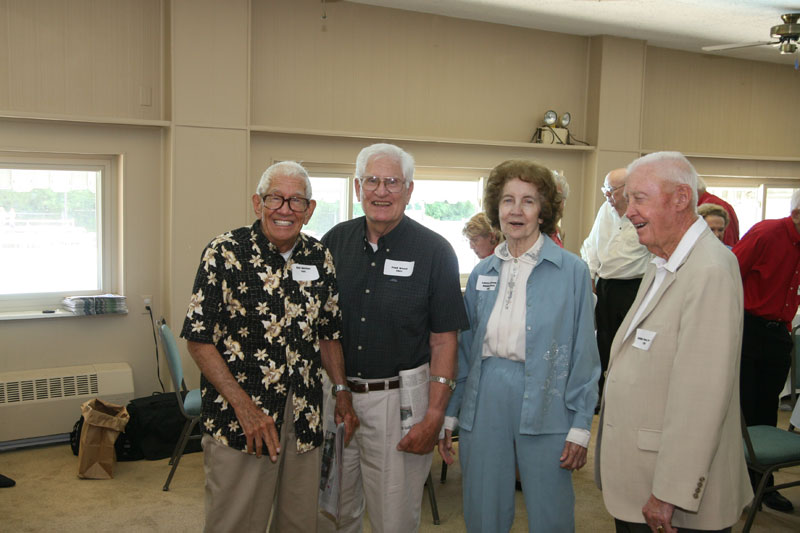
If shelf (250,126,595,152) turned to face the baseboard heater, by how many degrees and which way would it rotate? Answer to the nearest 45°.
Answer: approximately 45° to its right

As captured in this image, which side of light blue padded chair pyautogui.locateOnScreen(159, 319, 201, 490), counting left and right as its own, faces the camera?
right

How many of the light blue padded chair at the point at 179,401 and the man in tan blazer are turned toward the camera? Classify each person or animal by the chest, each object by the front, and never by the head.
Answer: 0

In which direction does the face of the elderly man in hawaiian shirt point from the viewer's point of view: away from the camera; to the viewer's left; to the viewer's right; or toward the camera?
toward the camera

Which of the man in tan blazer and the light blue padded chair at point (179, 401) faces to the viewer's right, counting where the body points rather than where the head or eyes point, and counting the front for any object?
the light blue padded chair

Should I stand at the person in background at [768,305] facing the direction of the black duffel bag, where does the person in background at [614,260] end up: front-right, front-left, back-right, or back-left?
front-right

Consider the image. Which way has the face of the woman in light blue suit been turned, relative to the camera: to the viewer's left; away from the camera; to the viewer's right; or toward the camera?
toward the camera

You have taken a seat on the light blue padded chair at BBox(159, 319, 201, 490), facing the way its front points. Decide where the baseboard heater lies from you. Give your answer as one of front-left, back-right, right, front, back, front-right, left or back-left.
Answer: back-left

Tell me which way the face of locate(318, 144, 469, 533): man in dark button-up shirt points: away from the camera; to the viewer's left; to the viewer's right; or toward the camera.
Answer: toward the camera

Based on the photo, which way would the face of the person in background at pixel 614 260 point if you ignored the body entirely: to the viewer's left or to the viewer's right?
to the viewer's left

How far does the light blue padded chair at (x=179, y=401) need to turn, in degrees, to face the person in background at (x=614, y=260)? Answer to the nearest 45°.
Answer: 0° — it already faces them

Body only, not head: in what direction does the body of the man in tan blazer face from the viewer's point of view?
to the viewer's left

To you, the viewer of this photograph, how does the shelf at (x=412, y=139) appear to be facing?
facing the viewer

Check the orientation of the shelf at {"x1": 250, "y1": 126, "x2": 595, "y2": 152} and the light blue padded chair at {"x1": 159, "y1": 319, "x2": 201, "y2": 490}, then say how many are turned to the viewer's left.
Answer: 0

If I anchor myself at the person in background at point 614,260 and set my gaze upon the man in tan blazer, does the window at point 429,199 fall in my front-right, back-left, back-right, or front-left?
back-right

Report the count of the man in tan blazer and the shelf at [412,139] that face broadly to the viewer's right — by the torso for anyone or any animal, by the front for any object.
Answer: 0

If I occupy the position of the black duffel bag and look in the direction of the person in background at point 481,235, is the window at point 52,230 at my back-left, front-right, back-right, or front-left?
back-left
